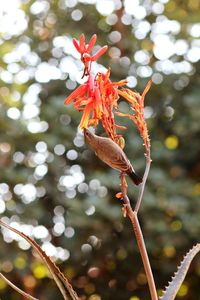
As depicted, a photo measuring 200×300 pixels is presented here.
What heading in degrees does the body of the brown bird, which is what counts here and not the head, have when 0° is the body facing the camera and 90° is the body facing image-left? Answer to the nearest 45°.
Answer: approximately 90°
